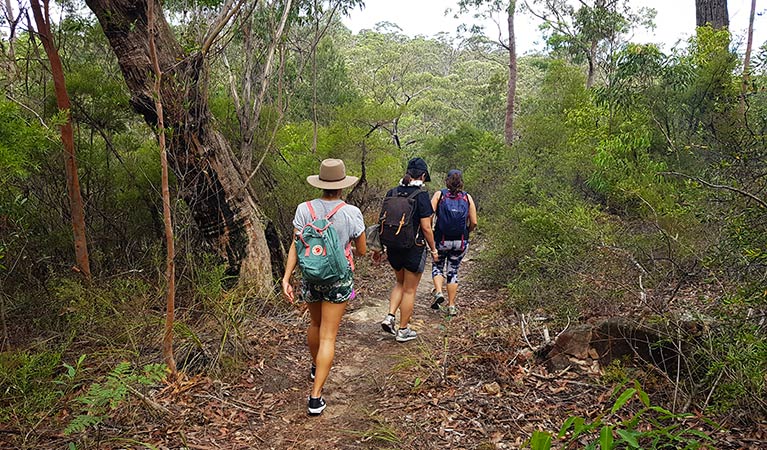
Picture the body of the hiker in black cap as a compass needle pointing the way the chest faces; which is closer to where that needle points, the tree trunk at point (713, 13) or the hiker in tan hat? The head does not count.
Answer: the tree trunk

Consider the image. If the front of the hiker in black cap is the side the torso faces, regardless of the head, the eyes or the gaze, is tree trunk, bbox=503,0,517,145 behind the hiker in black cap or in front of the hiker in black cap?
in front

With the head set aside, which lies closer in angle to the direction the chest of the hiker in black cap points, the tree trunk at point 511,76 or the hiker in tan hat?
the tree trunk

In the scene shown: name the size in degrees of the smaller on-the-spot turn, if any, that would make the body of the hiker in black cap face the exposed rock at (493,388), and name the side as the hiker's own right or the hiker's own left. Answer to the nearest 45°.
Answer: approximately 90° to the hiker's own right

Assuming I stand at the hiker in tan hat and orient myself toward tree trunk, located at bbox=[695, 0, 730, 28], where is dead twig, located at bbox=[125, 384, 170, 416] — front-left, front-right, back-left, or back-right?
back-left

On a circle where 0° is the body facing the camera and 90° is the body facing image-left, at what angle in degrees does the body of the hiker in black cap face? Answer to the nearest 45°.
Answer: approximately 225°

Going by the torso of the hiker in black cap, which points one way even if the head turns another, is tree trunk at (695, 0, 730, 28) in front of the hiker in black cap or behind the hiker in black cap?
in front

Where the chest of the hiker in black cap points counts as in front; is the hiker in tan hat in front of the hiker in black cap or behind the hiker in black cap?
behind

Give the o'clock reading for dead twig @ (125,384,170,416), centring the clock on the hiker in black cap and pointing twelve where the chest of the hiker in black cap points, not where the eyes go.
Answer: The dead twig is roughly at 6 o'clock from the hiker in black cap.
